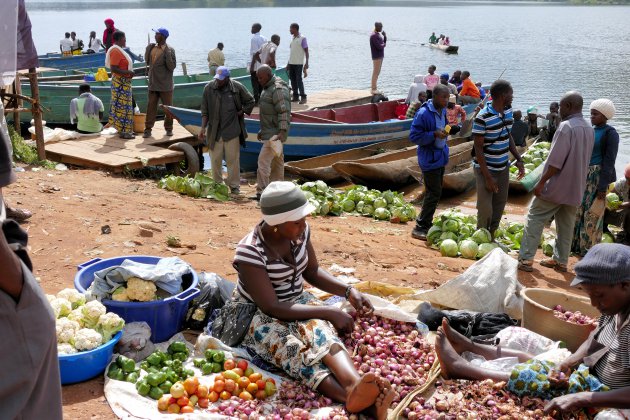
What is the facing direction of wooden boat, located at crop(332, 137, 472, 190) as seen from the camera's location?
facing the viewer and to the left of the viewer

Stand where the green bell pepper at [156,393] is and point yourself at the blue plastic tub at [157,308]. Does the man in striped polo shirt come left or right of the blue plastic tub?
right

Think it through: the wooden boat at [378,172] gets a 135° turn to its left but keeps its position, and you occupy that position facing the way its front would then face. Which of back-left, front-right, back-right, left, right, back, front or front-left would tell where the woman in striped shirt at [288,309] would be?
right

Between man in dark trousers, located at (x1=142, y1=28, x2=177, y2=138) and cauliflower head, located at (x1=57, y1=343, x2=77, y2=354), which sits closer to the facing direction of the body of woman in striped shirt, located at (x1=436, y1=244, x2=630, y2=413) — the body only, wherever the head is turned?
the cauliflower head

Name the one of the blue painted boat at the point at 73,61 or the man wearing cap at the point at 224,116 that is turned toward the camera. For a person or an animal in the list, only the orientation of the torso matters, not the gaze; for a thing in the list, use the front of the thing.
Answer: the man wearing cap

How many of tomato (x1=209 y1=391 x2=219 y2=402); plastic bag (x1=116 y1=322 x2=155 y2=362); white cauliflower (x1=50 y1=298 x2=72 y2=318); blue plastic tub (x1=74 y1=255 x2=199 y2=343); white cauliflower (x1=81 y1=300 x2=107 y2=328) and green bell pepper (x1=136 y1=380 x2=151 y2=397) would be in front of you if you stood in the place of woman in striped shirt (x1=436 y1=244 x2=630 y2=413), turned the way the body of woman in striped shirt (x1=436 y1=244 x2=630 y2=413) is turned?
6

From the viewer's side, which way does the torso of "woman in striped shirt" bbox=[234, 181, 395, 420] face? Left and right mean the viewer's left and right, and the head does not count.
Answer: facing the viewer and to the right of the viewer

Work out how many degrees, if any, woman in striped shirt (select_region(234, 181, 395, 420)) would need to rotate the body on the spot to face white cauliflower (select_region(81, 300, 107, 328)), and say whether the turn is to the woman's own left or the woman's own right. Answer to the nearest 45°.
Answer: approximately 135° to the woman's own right

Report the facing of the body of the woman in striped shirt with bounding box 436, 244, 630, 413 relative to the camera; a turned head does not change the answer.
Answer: to the viewer's left

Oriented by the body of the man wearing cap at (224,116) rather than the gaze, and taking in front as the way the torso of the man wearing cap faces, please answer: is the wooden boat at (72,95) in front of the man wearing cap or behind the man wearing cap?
behind

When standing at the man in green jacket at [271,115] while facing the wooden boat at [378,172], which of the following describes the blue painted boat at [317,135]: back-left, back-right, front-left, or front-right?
front-left

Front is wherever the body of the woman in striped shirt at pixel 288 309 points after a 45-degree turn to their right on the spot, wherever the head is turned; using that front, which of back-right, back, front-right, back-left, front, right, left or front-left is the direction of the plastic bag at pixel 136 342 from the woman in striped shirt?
right

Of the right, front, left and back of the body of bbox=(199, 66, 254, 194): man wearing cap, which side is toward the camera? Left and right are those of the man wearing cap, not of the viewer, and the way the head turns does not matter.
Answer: front

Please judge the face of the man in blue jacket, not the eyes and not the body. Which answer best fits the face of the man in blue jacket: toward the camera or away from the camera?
toward the camera

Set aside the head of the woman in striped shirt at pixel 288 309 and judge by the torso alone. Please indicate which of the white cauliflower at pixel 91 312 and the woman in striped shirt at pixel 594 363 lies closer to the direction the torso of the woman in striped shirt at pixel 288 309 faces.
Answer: the woman in striped shirt

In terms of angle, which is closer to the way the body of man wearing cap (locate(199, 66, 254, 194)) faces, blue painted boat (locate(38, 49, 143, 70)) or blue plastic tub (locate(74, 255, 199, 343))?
the blue plastic tub
